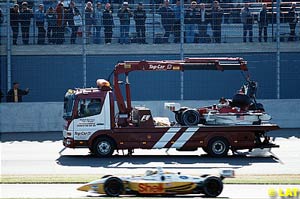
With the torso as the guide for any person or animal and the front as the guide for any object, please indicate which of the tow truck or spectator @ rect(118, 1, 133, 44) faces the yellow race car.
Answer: the spectator

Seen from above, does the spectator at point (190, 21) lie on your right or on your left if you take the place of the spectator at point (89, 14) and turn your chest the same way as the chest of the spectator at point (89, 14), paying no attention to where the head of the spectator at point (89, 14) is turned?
on your left

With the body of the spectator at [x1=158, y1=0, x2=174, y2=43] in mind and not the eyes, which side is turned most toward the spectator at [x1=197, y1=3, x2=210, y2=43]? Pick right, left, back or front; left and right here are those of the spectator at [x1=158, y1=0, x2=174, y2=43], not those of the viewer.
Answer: left

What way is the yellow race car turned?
to the viewer's left

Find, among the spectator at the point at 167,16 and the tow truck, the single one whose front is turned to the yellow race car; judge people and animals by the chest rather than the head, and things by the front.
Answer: the spectator

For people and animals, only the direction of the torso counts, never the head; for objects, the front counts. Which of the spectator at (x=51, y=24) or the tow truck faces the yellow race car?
the spectator

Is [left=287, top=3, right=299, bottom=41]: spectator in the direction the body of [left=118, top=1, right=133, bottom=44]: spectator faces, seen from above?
no

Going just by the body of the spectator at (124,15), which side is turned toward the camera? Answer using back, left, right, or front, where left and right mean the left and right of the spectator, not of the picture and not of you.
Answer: front

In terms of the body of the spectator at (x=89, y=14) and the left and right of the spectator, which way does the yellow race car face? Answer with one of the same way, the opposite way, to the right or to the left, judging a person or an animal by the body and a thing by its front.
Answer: to the right

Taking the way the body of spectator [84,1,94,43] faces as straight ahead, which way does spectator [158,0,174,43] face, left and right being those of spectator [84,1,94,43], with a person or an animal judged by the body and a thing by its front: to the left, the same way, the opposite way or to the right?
the same way

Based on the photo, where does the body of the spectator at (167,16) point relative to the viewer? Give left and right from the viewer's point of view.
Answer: facing the viewer

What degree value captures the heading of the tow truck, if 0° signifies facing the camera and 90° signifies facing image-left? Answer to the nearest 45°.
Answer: approximately 90°

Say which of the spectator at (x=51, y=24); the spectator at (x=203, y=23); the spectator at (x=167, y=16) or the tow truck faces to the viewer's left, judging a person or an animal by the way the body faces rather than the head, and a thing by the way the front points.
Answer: the tow truck

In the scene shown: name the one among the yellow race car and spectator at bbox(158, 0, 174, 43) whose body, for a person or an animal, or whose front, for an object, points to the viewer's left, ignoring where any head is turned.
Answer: the yellow race car

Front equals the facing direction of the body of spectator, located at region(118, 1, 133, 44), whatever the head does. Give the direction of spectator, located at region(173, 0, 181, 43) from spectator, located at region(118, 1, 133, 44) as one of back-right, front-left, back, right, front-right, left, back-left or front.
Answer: left

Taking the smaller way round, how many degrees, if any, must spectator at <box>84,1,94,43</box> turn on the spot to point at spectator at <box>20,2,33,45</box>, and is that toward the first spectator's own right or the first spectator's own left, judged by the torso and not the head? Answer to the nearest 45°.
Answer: approximately 90° to the first spectator's own right

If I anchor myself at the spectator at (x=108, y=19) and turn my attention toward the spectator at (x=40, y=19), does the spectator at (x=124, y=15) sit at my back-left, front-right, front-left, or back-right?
back-right

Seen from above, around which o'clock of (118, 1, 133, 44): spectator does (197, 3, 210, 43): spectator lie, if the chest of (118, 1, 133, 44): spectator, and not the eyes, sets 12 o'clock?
(197, 3, 210, 43): spectator is roughly at 9 o'clock from (118, 1, 133, 44): spectator.

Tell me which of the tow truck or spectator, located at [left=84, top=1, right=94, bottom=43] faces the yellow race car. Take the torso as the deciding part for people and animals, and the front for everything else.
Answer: the spectator

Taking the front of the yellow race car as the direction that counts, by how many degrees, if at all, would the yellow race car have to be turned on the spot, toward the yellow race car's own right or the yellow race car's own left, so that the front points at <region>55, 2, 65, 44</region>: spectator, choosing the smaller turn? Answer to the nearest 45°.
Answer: approximately 90° to the yellow race car's own right

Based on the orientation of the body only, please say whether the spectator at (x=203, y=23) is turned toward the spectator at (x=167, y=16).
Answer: no
